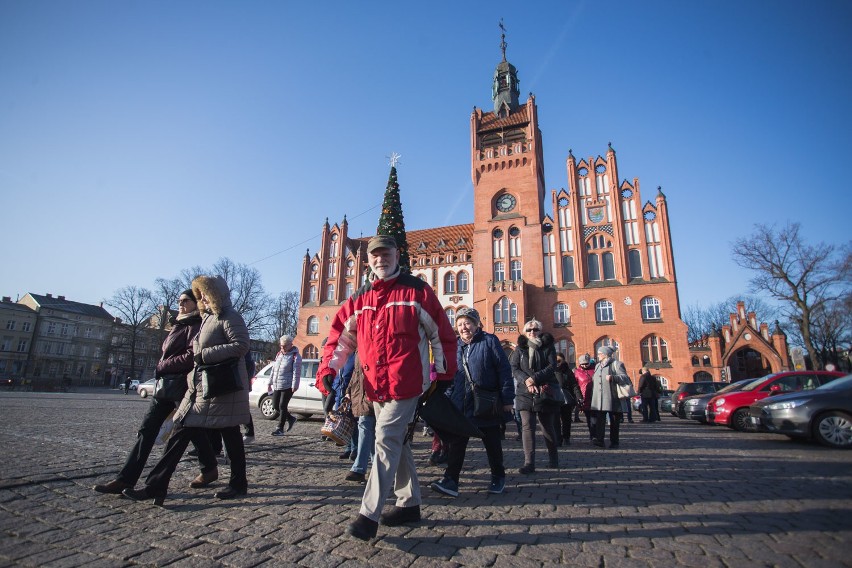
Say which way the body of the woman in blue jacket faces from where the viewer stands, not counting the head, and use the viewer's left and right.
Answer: facing the viewer and to the left of the viewer

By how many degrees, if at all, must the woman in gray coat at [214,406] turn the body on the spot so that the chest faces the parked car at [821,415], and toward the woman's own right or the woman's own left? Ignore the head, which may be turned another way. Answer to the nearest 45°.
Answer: approximately 180°

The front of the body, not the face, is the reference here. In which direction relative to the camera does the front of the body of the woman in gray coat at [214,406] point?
to the viewer's left

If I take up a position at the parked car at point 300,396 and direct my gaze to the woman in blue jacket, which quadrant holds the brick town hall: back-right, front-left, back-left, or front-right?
back-left

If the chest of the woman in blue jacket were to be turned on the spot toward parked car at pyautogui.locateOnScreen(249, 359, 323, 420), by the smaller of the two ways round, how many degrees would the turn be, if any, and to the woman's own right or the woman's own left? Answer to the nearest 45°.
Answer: approximately 90° to the woman's own right

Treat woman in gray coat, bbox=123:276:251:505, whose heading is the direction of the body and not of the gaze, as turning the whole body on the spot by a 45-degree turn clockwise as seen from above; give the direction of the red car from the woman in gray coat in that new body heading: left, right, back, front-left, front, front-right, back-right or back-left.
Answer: back-right

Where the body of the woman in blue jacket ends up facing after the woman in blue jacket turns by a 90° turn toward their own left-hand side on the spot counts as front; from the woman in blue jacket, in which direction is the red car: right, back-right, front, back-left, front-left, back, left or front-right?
left

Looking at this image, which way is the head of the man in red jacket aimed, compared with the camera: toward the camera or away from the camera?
toward the camera

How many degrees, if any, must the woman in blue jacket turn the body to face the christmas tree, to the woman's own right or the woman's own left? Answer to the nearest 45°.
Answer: approximately 135° to the woman's own right

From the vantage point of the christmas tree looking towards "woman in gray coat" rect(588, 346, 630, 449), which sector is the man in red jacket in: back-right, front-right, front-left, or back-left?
front-right
